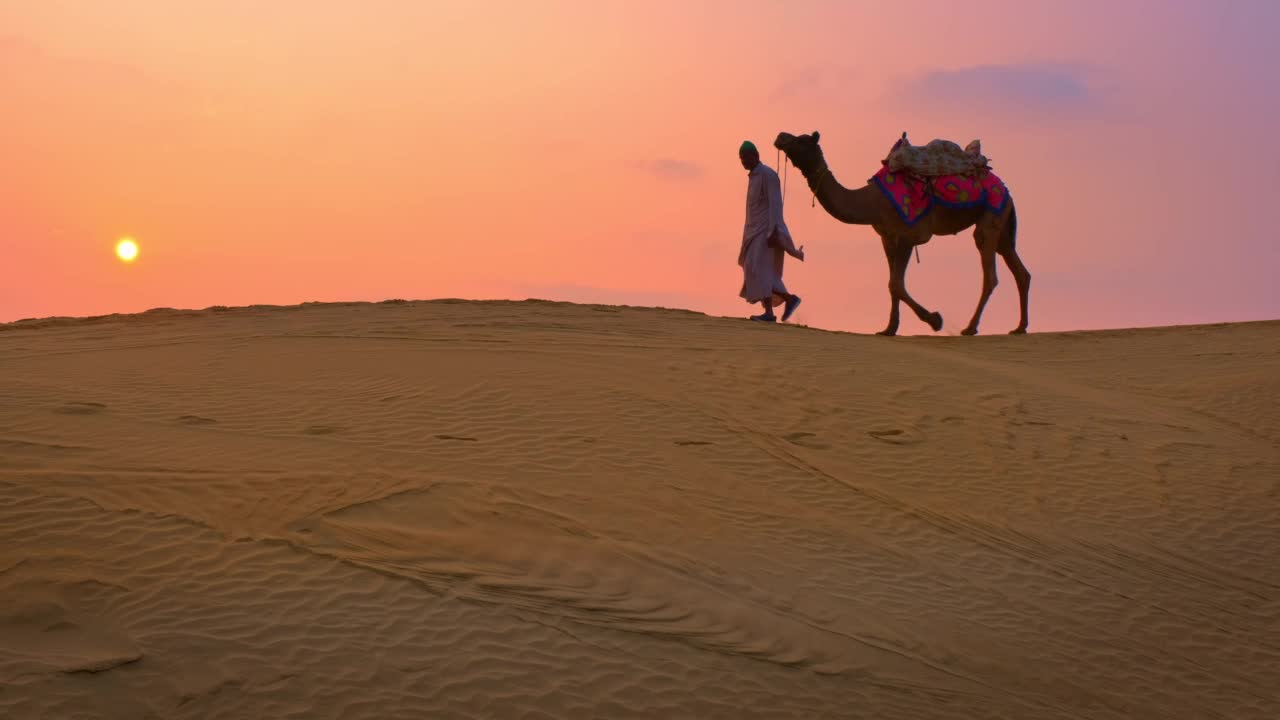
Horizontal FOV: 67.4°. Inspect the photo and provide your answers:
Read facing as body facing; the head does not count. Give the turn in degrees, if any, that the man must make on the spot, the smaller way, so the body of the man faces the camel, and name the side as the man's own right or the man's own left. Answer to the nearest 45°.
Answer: approximately 135° to the man's own right

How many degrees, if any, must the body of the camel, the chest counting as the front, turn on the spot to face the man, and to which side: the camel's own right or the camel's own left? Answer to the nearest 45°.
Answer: approximately 45° to the camel's own left

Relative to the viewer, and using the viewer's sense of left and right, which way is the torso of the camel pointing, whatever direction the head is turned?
facing to the left of the viewer

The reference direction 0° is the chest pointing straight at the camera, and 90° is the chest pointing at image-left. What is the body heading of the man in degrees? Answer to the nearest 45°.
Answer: approximately 90°

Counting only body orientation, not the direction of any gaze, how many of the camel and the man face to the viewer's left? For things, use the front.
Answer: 2
